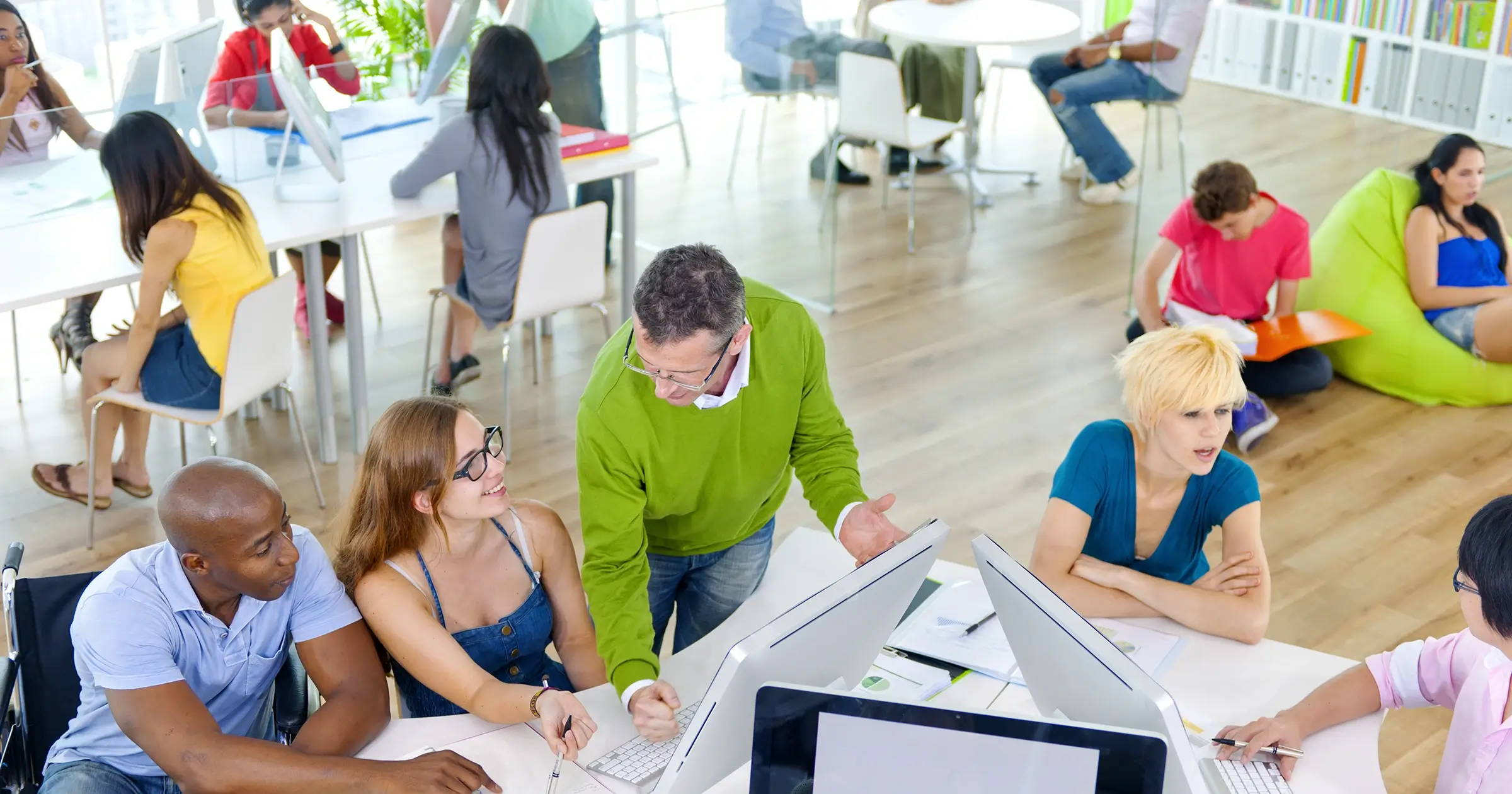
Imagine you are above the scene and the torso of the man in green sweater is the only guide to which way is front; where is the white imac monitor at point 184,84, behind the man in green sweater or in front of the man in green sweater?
behind

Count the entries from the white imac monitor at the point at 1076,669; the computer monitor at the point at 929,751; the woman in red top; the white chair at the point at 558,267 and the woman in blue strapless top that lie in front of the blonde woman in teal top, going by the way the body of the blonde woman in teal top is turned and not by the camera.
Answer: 2

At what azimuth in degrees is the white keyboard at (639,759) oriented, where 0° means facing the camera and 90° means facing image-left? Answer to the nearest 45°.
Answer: approximately 135°

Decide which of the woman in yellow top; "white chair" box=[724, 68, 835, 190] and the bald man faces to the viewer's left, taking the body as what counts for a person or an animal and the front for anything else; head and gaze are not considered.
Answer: the woman in yellow top

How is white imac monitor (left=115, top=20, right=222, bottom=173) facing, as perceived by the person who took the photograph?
facing away from the viewer and to the left of the viewer

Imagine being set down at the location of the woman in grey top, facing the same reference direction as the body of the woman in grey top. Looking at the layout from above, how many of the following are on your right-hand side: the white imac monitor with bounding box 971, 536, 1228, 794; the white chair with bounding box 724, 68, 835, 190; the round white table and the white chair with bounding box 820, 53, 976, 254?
3

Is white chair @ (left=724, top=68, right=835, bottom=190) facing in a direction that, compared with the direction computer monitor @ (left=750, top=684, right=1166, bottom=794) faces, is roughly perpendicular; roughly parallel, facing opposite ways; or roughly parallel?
roughly perpendicular

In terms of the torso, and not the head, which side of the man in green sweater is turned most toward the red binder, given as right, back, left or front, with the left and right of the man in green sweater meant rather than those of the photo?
back

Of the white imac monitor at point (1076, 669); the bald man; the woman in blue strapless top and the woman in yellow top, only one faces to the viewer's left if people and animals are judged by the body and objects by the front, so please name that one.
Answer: the woman in yellow top

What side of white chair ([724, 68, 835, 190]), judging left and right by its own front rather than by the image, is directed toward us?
right

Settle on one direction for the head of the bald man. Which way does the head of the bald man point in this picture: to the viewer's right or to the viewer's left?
to the viewer's right

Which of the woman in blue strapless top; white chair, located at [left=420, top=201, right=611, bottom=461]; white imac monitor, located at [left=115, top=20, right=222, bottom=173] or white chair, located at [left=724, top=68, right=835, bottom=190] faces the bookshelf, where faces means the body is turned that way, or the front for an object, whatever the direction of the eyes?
white chair, located at [left=724, top=68, right=835, bottom=190]

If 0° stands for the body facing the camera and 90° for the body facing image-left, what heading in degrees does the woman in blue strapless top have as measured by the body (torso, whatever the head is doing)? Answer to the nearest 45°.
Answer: approximately 315°

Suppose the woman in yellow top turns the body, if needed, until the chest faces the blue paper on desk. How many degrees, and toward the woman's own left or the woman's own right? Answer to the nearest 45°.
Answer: approximately 135° to the woman's own right
